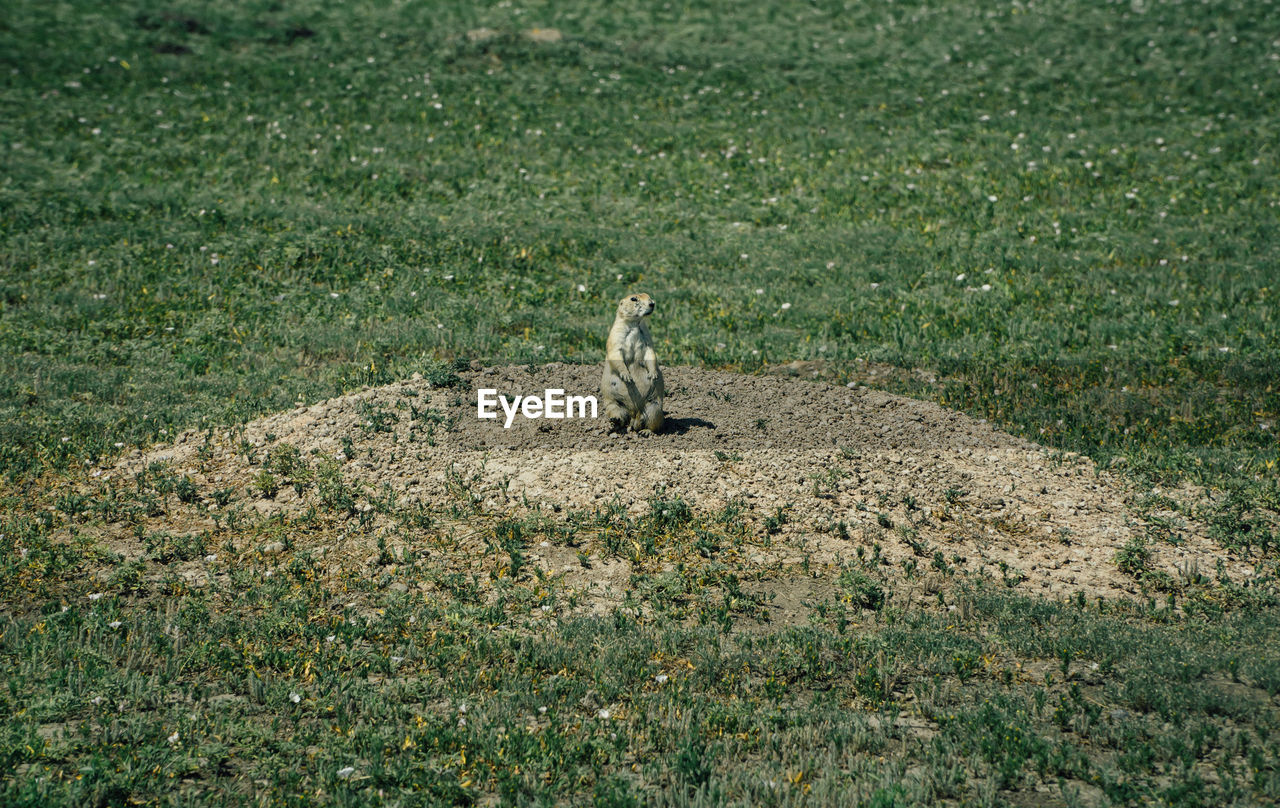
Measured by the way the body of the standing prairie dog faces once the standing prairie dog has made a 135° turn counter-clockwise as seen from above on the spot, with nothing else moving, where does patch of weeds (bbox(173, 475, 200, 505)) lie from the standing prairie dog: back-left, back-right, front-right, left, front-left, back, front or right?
left

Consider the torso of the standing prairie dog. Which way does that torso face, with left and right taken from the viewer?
facing the viewer and to the right of the viewer

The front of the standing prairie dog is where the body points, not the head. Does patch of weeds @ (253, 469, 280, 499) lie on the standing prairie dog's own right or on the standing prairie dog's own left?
on the standing prairie dog's own right

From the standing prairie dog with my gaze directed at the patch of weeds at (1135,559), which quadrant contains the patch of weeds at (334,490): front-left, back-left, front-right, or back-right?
back-right

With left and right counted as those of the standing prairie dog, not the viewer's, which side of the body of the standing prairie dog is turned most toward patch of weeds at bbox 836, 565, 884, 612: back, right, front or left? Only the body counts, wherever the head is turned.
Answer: front

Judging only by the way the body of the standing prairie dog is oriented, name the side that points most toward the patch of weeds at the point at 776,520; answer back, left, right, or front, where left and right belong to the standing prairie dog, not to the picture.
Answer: front

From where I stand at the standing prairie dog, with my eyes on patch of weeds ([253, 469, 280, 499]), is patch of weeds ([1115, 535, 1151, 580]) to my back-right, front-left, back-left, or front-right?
back-left

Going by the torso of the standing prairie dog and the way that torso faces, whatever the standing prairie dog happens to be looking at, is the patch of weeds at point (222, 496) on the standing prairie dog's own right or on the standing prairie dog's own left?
on the standing prairie dog's own right

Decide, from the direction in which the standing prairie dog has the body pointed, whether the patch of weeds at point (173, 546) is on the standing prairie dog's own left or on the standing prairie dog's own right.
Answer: on the standing prairie dog's own right

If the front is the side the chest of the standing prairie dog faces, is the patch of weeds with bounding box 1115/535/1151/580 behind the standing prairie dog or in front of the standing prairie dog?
in front

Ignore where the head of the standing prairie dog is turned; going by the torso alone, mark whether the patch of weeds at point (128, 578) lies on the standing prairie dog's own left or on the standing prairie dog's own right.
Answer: on the standing prairie dog's own right

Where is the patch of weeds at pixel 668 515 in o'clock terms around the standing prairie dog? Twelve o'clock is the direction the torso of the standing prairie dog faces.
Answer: The patch of weeds is roughly at 1 o'clock from the standing prairie dog.

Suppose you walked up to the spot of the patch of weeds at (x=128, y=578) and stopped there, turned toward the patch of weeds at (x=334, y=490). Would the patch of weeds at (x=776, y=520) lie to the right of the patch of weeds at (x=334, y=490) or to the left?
right
